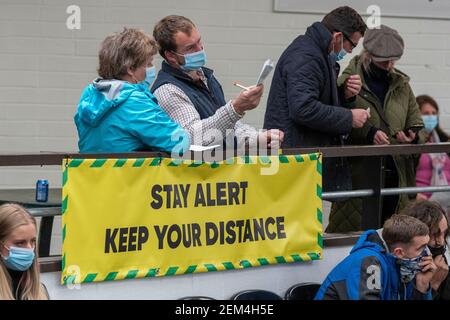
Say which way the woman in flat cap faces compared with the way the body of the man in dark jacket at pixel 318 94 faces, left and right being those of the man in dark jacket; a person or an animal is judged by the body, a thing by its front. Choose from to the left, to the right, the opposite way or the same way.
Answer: to the right

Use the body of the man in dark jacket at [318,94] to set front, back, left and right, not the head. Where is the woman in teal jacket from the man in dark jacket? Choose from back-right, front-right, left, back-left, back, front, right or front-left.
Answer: back-right

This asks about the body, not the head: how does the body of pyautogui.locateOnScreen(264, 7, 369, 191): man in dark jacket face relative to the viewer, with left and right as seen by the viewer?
facing to the right of the viewer

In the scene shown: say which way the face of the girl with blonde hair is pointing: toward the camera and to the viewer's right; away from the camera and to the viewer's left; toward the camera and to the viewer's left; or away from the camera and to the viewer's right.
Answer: toward the camera and to the viewer's right

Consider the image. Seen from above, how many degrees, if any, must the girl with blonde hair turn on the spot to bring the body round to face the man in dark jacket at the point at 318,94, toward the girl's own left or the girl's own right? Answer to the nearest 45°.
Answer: approximately 90° to the girl's own left

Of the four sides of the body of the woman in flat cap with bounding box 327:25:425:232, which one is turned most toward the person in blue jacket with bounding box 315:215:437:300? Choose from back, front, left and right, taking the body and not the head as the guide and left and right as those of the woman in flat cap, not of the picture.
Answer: front

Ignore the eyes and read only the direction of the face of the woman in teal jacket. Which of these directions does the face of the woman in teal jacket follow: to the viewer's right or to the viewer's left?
to the viewer's right
